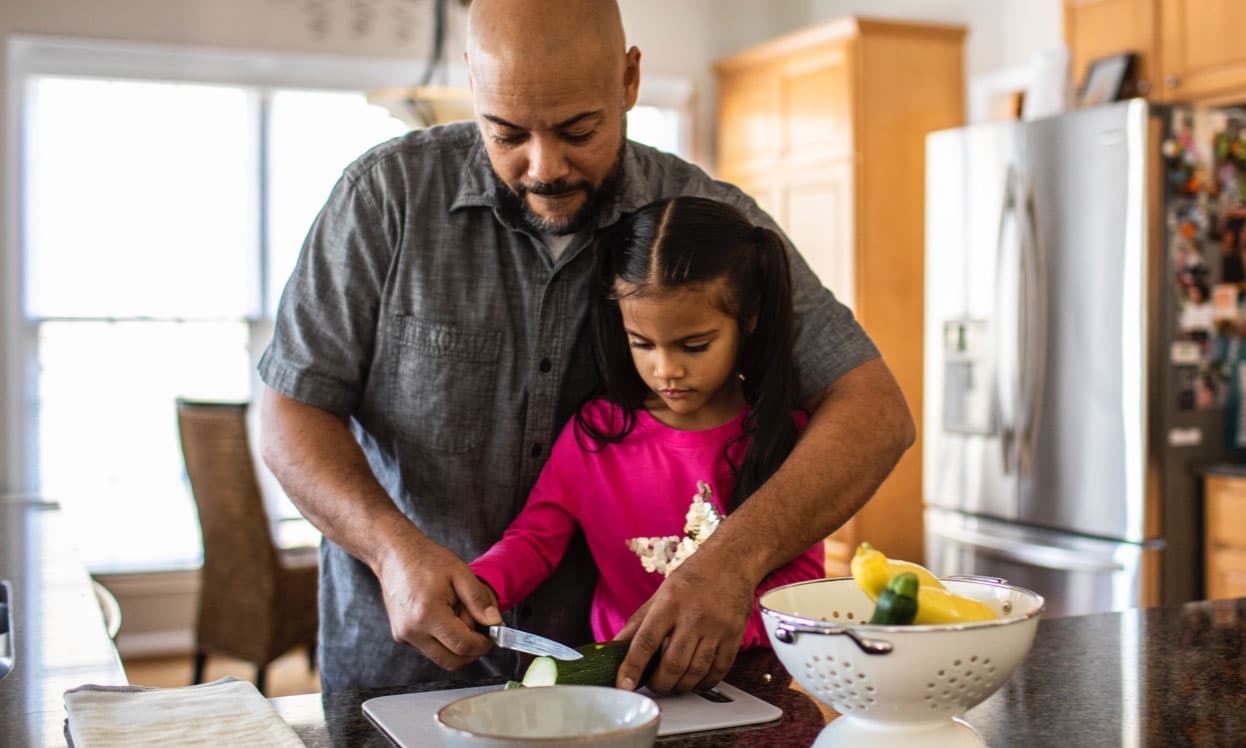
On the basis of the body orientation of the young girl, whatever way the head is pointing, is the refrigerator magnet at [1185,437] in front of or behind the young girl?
behind

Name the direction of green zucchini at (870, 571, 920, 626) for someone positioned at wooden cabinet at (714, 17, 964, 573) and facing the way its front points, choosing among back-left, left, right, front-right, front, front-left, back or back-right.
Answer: front-left

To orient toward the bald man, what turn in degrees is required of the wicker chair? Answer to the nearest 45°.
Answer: approximately 135° to its right

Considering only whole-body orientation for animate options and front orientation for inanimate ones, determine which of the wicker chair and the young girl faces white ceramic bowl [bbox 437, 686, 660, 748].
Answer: the young girl

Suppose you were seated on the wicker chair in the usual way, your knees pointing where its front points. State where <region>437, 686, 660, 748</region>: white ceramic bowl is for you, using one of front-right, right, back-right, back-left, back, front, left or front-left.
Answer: back-right

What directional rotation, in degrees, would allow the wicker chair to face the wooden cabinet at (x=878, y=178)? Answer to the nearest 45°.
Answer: approximately 45° to its right

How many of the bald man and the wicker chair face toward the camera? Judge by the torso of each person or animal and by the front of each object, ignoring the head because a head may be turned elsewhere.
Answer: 1

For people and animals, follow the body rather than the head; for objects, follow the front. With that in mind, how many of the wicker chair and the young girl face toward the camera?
1

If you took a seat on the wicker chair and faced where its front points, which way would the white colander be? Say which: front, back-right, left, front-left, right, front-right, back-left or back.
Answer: back-right

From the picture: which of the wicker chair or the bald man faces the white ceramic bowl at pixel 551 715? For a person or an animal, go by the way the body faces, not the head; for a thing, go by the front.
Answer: the bald man

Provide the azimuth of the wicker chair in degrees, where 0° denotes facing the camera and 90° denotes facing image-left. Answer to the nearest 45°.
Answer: approximately 225°

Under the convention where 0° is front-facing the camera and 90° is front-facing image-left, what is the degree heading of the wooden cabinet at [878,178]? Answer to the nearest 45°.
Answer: approximately 45°

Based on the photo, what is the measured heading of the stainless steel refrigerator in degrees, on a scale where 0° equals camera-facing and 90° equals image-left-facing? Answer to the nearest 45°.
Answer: approximately 45°
